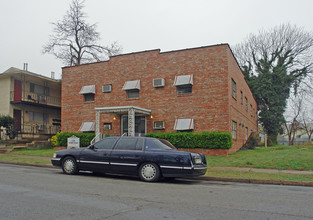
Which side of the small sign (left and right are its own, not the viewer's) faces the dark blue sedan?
front

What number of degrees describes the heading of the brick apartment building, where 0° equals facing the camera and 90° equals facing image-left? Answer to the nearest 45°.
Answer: approximately 45°

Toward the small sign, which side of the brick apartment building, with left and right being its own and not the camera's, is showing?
front

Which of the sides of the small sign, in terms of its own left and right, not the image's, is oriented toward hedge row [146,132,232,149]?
left

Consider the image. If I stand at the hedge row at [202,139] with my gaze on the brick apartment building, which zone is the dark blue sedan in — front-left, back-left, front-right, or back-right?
back-left

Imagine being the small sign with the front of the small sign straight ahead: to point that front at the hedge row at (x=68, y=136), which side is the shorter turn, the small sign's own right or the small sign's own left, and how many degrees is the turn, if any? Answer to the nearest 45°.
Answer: approximately 180°

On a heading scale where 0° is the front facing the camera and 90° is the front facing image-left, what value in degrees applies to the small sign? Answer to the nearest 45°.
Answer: approximately 0°

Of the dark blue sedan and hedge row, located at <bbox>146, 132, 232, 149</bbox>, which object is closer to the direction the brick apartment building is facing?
the dark blue sedan

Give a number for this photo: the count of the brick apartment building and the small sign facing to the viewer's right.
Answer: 0

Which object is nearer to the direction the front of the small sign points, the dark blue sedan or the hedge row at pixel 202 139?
the dark blue sedan

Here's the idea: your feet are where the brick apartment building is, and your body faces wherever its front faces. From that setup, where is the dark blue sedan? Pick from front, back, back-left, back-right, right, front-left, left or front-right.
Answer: front-left
